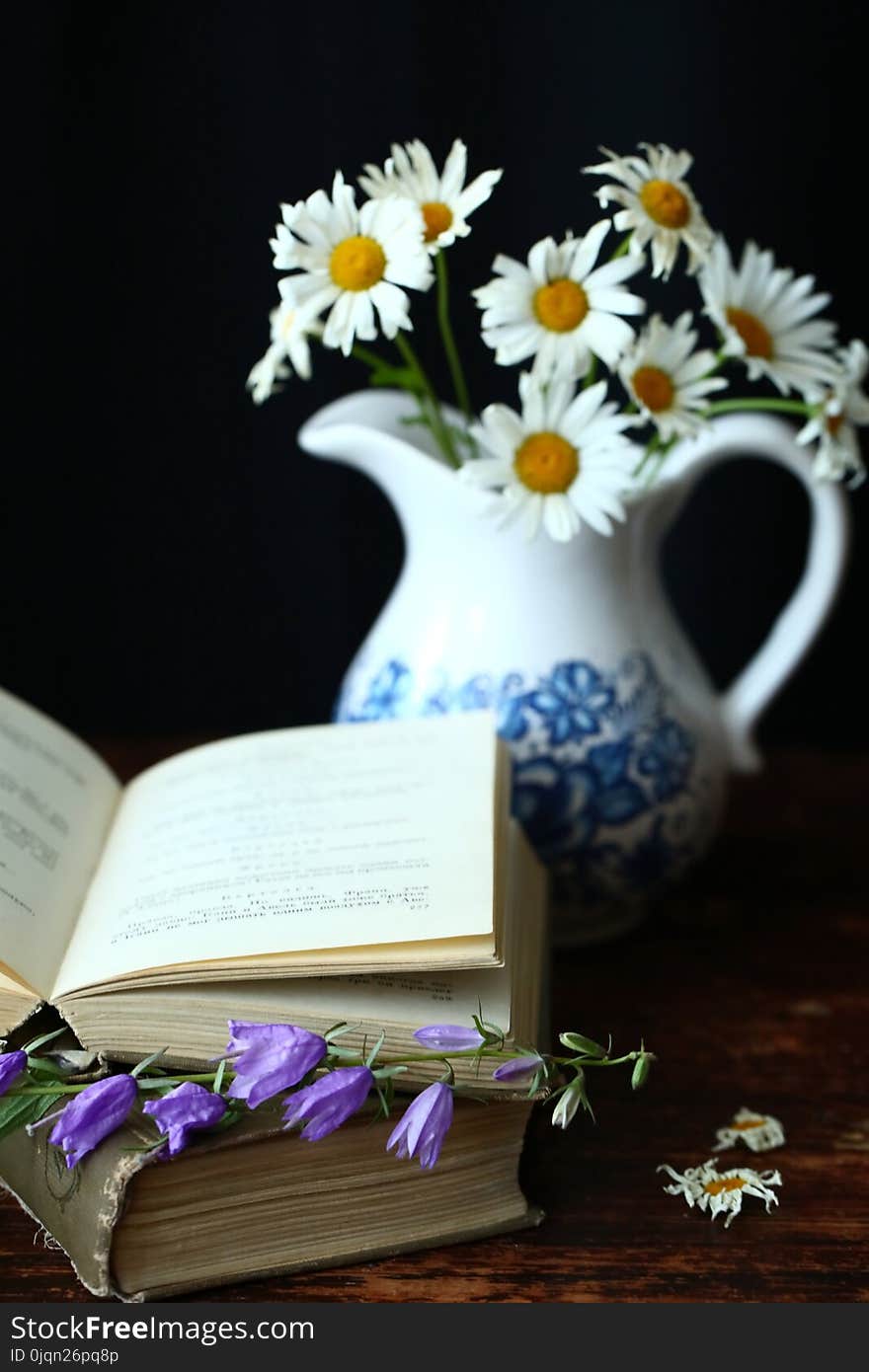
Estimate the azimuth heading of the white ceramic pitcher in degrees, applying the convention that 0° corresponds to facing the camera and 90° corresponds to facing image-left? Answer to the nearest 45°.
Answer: approximately 90°
